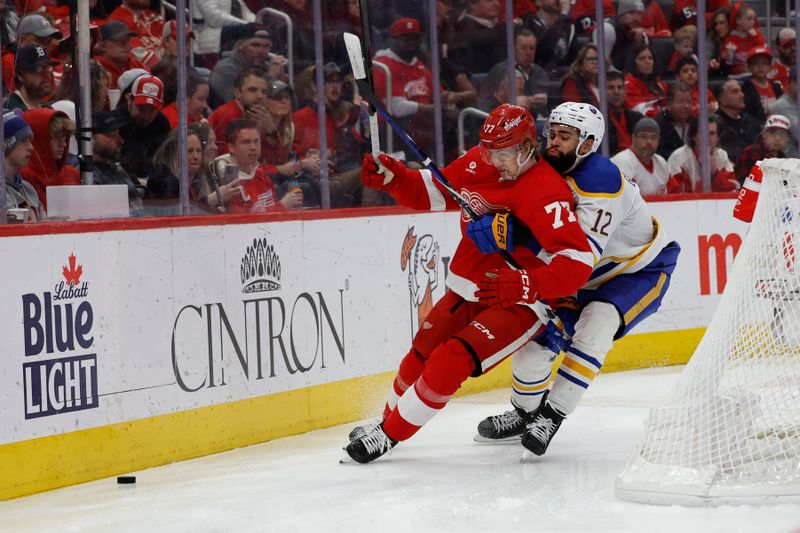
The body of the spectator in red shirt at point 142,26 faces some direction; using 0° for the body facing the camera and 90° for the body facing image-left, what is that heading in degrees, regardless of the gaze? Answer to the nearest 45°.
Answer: approximately 315°

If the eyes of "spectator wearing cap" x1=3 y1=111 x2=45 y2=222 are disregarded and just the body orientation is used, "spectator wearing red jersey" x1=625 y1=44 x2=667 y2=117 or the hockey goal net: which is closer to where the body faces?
the hockey goal net

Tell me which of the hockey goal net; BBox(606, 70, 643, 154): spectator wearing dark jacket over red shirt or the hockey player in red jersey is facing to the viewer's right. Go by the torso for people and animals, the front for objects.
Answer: the hockey goal net

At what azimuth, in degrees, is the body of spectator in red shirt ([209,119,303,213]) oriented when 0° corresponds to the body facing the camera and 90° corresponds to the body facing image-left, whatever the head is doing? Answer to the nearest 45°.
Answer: approximately 315°

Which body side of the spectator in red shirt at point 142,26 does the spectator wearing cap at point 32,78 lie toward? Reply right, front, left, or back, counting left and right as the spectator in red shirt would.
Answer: right

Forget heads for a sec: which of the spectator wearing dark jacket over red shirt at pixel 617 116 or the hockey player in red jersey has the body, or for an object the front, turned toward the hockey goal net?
the spectator wearing dark jacket over red shirt

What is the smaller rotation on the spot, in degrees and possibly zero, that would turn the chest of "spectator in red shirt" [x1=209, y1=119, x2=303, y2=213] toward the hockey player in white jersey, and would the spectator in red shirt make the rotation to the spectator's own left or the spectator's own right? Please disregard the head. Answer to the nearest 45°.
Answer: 0° — they already face them

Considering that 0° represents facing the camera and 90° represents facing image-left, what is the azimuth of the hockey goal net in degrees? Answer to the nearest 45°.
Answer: approximately 270°

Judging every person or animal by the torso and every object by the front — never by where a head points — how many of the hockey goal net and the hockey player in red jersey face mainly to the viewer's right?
1

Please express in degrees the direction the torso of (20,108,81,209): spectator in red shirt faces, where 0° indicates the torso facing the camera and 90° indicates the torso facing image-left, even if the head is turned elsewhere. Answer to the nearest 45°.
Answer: approximately 315°
